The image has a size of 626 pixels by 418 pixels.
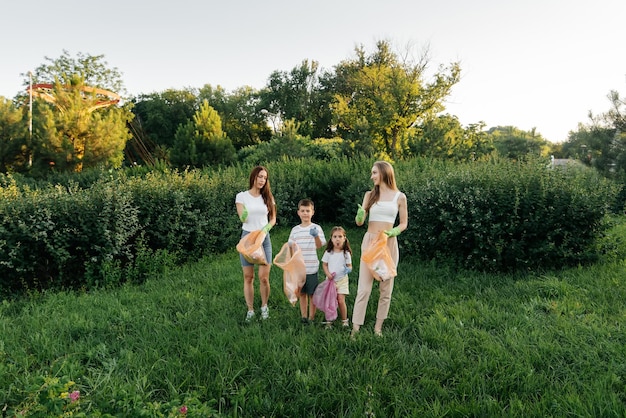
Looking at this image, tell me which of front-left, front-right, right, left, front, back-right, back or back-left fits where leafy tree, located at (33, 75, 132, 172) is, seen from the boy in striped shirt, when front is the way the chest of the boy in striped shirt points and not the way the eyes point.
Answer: back-right

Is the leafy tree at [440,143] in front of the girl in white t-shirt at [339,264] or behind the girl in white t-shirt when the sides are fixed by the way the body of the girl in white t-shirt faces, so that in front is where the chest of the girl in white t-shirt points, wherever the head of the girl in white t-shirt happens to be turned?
behind

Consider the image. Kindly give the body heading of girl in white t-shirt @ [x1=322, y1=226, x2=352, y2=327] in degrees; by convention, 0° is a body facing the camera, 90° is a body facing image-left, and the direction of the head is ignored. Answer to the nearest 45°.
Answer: approximately 0°

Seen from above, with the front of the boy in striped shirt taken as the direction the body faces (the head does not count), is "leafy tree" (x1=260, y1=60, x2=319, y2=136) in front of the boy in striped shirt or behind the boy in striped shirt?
behind
